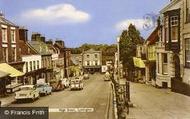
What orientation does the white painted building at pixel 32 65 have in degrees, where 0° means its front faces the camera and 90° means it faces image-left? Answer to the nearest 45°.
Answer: approximately 315°

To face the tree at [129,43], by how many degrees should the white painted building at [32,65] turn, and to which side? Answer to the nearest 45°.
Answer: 0° — it already faces it
